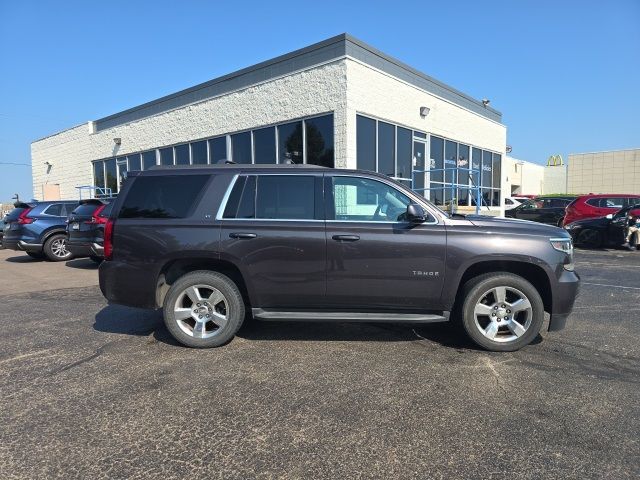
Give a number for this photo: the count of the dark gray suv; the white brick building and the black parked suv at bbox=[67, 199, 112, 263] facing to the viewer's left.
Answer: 0

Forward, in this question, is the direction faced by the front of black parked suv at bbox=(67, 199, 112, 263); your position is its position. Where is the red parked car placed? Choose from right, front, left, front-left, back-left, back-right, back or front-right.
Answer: front-right

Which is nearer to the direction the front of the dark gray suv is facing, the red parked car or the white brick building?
the red parked car

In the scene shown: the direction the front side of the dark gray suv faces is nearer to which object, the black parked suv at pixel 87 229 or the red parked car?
the red parked car

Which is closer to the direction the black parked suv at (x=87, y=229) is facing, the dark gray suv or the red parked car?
the red parked car

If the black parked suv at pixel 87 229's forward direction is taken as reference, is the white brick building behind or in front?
in front

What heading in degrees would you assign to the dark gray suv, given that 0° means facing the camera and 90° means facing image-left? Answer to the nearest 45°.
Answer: approximately 270°

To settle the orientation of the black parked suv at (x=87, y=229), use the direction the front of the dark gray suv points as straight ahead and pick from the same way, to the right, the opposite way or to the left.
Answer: to the left

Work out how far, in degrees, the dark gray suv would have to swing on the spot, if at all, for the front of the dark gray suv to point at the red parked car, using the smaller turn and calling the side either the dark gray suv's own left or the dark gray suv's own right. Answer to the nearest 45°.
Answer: approximately 45° to the dark gray suv's own left

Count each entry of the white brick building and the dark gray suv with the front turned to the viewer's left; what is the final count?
0

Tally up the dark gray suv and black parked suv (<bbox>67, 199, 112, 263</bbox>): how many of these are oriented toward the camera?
0

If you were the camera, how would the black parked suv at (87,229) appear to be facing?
facing away from the viewer and to the right of the viewer
